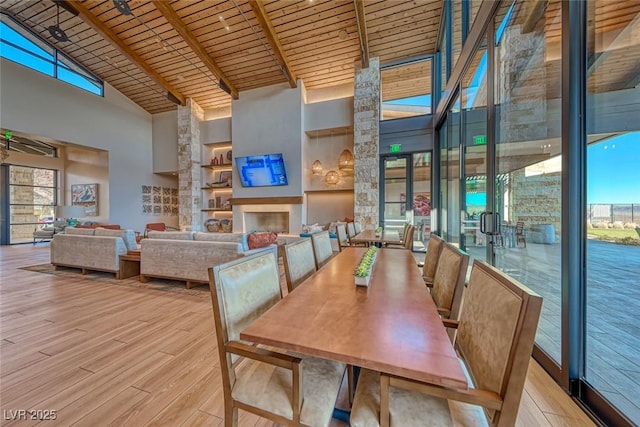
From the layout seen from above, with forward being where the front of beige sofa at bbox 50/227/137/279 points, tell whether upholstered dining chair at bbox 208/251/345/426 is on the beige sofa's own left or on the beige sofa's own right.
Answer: on the beige sofa's own right

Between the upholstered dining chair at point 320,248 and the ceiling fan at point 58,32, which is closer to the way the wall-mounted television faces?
the upholstered dining chair

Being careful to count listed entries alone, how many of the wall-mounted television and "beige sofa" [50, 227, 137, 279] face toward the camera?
1

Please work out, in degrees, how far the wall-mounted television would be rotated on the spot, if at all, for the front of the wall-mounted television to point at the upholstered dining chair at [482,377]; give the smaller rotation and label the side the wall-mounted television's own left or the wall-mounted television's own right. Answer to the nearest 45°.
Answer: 0° — it already faces it

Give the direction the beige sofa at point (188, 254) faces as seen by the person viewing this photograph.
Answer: facing away from the viewer and to the right of the viewer

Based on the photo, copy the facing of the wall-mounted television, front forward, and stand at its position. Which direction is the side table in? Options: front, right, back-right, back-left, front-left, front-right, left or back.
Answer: front-right

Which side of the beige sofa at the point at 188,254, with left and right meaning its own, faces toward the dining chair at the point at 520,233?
right

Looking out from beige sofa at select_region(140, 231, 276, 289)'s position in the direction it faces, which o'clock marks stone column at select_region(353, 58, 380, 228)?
The stone column is roughly at 1 o'clock from the beige sofa.
